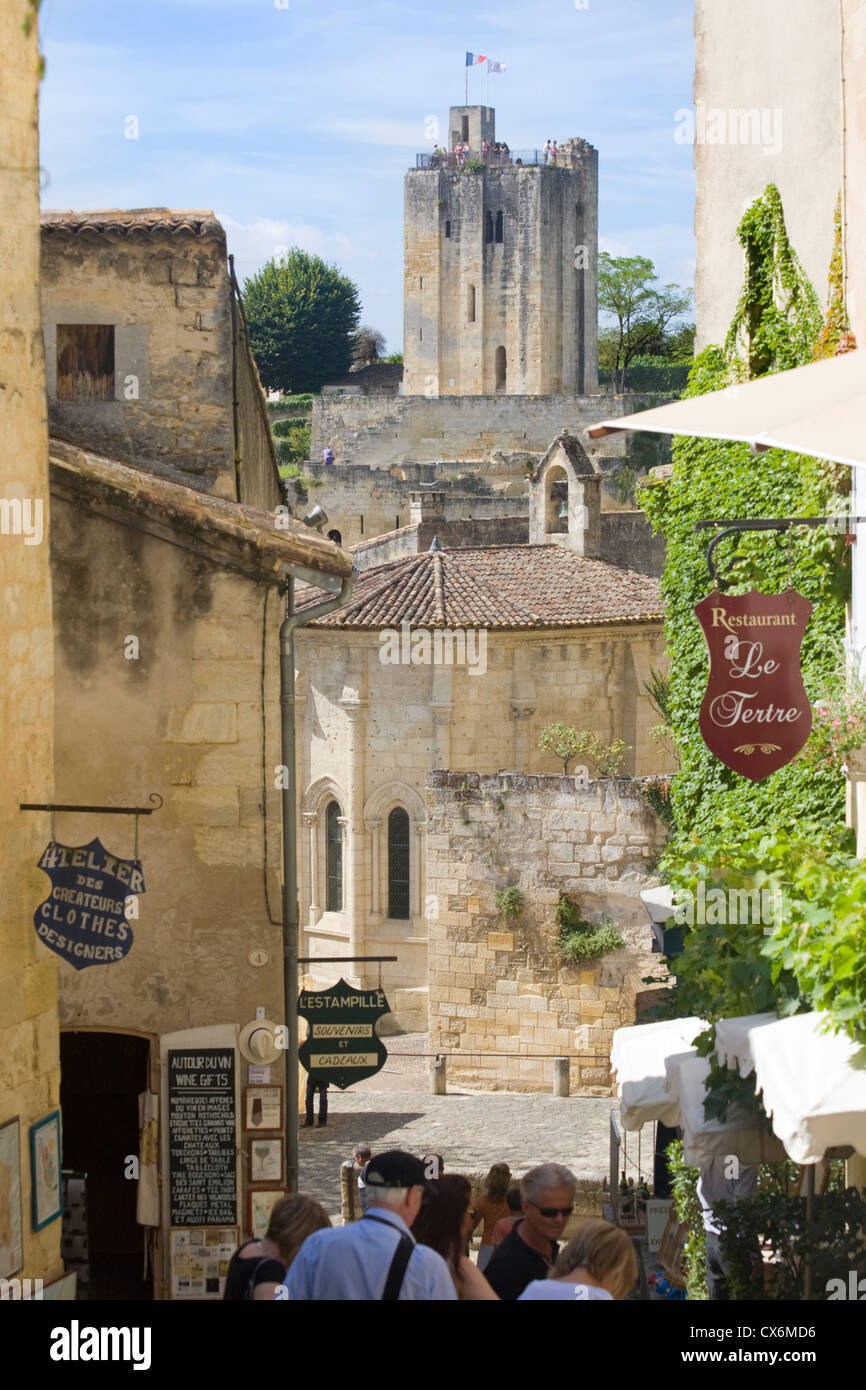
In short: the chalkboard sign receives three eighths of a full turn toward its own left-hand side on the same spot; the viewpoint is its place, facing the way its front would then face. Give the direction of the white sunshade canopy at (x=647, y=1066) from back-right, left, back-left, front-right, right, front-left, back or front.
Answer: front-right

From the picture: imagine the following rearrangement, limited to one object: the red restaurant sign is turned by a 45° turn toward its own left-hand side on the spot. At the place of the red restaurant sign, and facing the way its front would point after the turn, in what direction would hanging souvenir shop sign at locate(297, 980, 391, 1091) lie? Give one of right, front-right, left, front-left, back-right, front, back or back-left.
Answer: back

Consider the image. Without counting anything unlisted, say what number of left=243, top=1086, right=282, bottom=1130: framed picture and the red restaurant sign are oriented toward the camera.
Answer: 2

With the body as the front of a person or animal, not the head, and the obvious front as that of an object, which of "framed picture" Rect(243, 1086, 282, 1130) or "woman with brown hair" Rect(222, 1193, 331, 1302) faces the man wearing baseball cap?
the framed picture

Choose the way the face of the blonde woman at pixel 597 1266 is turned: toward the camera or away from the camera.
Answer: away from the camera

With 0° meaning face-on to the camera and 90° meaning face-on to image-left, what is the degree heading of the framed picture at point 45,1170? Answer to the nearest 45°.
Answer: approximately 315°

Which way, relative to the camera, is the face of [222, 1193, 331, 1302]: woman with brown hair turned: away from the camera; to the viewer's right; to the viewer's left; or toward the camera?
away from the camera
